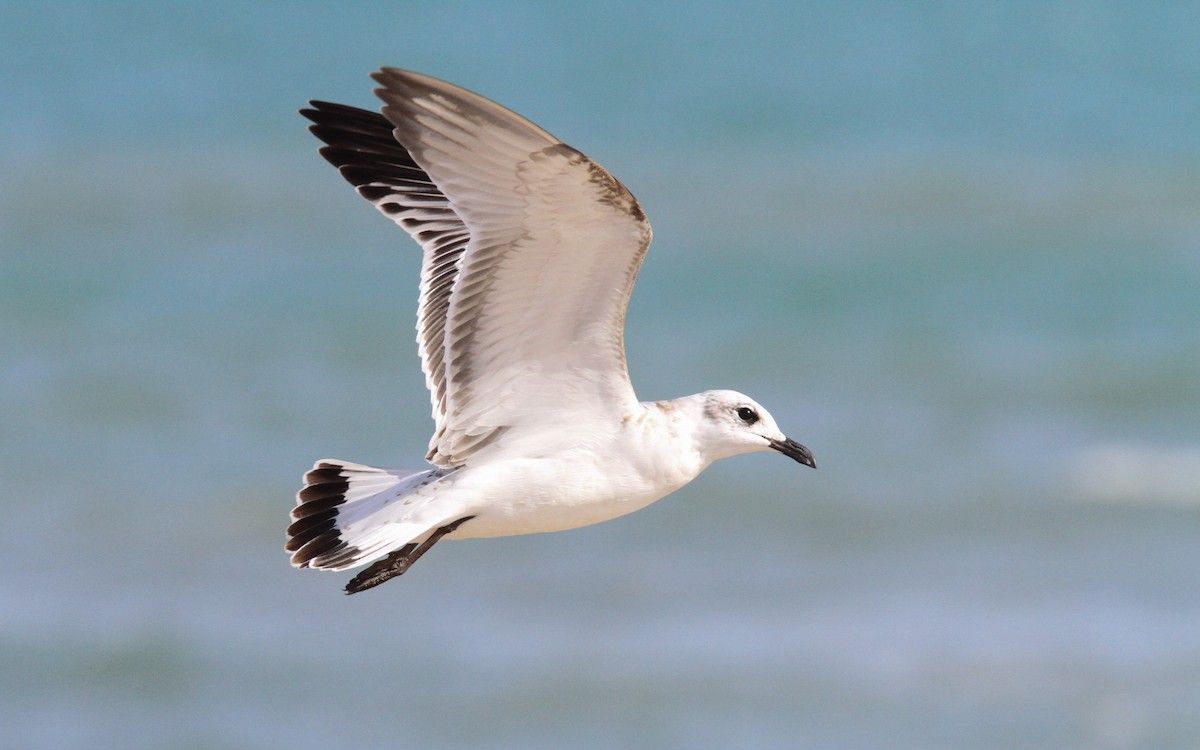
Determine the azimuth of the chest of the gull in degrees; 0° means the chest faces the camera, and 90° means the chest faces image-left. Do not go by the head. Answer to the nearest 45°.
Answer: approximately 270°
